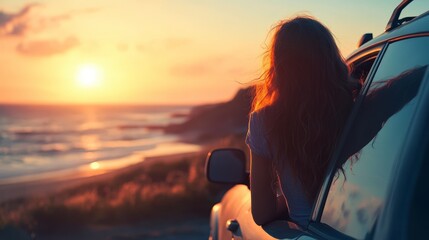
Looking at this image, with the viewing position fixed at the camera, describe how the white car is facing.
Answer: facing away from the viewer and to the left of the viewer

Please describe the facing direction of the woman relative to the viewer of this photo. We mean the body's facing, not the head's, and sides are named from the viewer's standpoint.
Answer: facing away from the viewer

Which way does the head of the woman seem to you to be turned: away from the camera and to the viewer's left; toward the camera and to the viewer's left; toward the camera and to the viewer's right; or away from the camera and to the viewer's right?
away from the camera and to the viewer's left
